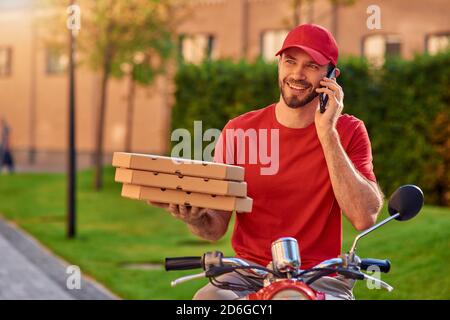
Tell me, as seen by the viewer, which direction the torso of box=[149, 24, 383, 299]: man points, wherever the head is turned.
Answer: toward the camera

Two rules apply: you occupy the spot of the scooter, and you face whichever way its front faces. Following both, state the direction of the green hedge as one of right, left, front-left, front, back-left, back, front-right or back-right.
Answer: back

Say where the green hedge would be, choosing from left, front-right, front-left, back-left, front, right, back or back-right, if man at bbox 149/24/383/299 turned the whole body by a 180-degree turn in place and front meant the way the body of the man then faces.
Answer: front

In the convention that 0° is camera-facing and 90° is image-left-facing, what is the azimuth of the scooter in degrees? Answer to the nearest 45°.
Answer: approximately 0°
